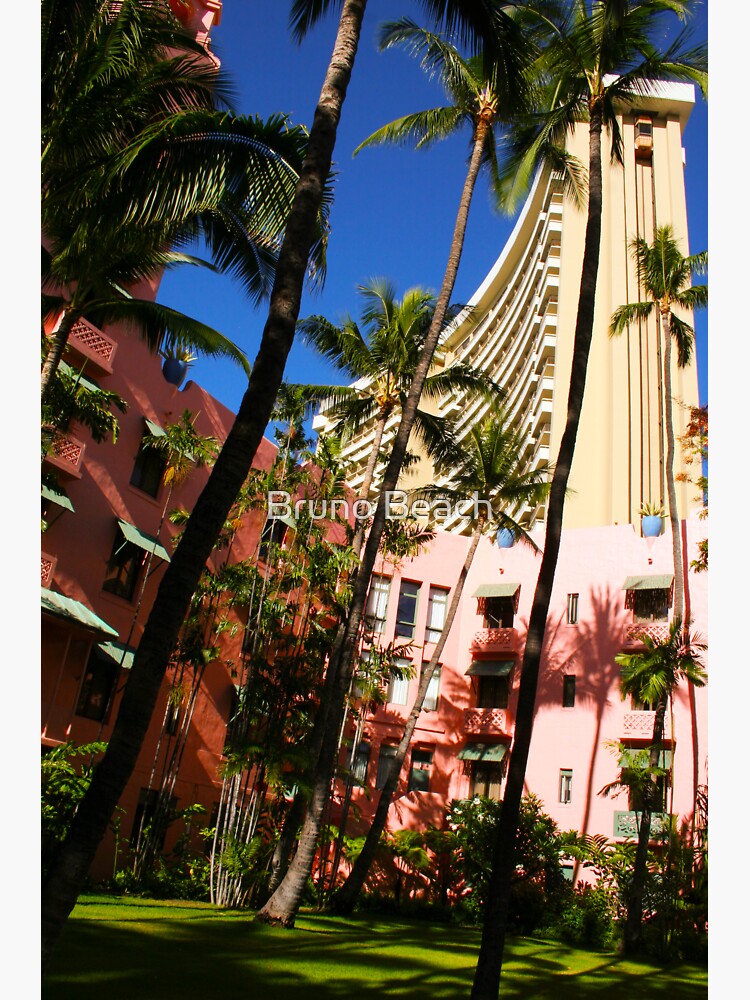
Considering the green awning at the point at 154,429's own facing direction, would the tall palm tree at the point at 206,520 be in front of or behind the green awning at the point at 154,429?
in front

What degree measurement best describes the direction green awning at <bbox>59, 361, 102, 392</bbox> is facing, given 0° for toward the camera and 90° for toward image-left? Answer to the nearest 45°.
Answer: approximately 315°

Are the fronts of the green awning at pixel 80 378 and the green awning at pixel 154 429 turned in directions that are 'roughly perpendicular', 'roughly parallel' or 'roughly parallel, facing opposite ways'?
roughly parallel

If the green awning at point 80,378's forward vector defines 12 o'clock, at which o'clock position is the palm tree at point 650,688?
The palm tree is roughly at 11 o'clock from the green awning.

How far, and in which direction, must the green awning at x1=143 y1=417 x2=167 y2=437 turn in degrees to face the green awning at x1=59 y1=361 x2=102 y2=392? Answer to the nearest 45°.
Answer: approximately 90° to its right

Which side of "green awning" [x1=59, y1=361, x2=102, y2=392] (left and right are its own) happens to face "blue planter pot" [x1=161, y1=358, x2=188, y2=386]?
left

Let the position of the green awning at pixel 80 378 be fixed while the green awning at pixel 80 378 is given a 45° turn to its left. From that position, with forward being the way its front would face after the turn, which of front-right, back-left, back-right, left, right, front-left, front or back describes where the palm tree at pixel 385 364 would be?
front

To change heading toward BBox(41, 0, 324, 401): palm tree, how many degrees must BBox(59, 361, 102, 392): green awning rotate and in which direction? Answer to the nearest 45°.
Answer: approximately 45° to its right

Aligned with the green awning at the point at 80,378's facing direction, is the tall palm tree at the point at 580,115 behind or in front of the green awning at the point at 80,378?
in front

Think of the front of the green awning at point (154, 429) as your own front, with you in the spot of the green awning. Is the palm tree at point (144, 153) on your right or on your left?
on your right

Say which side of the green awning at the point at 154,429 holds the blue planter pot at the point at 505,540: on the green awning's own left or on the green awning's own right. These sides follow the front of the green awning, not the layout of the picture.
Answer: on the green awning's own left

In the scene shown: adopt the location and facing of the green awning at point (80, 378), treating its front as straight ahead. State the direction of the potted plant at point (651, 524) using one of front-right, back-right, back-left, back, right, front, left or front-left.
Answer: front-left

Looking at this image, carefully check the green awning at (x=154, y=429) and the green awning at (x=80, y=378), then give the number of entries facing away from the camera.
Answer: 0

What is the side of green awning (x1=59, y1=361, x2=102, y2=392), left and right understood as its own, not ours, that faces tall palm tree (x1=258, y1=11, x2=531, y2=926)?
front

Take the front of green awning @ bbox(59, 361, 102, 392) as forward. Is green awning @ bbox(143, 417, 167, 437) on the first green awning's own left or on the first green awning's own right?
on the first green awning's own left
